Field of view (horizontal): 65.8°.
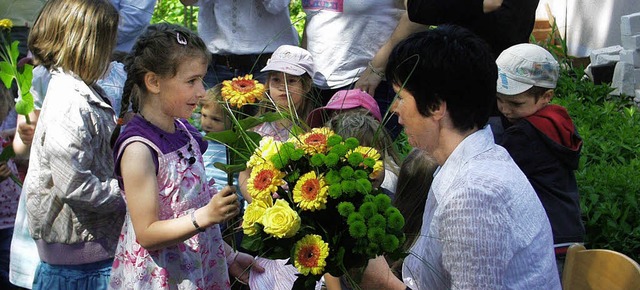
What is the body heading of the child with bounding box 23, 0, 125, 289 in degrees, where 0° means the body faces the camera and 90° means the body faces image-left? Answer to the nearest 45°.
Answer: approximately 270°

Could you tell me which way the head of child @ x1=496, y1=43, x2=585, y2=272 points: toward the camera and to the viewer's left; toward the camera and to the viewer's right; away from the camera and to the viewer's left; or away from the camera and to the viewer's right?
toward the camera and to the viewer's left

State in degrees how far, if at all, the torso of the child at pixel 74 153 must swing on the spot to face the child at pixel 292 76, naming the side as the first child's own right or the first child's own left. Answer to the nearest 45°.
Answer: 0° — they already face them

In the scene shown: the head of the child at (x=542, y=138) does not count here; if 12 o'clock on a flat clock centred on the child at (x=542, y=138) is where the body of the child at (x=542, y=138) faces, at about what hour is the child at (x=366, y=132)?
the child at (x=366, y=132) is roughly at 11 o'clock from the child at (x=542, y=138).

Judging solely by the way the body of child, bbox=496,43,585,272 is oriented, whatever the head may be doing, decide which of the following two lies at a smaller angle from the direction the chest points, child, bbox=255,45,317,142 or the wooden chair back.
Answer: the child

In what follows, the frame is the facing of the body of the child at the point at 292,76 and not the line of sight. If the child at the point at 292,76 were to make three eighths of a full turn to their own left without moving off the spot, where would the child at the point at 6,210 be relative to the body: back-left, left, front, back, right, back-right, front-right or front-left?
back

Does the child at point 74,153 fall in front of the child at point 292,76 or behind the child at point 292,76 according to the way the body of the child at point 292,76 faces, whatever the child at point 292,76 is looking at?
in front

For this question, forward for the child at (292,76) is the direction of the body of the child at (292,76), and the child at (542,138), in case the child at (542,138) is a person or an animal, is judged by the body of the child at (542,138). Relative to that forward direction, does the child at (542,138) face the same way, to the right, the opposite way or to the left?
to the right

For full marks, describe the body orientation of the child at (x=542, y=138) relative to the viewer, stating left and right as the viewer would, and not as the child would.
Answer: facing to the left of the viewer

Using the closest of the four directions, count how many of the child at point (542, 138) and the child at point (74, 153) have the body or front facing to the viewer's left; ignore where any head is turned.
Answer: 1

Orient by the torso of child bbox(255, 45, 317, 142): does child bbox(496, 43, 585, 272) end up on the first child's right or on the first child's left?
on the first child's left
